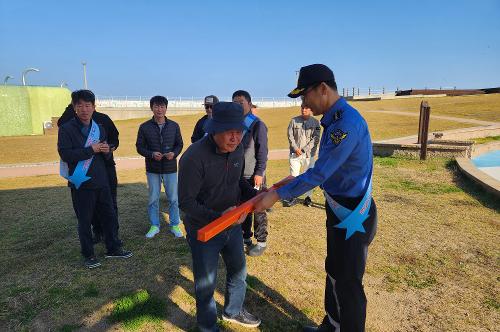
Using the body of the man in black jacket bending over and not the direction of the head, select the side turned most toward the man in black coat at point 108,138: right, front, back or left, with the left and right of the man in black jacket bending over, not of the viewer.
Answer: back

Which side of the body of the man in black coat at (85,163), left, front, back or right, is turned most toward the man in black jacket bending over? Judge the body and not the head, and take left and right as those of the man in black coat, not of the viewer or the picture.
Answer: front

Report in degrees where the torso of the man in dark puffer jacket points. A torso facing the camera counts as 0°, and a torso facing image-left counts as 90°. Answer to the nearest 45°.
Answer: approximately 0°

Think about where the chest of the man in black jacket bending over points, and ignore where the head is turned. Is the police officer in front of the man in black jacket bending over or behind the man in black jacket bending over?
in front

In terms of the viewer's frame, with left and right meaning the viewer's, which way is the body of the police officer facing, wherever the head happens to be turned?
facing to the left of the viewer

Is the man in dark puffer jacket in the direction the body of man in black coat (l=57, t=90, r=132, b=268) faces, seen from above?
no

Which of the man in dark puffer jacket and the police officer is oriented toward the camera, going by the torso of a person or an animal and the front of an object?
the man in dark puffer jacket

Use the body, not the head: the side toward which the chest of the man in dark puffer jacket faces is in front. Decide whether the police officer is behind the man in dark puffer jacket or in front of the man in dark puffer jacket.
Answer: in front

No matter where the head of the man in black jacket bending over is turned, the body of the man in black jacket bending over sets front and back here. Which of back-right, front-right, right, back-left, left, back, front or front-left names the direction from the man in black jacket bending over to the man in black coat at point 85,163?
back

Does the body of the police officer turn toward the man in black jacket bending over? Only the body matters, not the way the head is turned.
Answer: yes

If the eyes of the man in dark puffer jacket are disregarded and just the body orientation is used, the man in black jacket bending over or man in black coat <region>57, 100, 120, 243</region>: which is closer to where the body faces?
the man in black jacket bending over

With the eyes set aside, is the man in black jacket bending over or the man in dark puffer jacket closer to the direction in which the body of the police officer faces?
the man in black jacket bending over

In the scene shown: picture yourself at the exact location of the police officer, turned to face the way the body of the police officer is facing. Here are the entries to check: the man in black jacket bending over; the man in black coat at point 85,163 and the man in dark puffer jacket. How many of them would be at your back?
0

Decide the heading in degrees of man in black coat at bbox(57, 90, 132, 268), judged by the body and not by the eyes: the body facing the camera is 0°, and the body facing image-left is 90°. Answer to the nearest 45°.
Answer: approximately 315°

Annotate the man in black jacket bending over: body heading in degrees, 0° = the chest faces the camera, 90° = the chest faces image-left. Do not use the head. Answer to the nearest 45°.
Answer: approximately 315°

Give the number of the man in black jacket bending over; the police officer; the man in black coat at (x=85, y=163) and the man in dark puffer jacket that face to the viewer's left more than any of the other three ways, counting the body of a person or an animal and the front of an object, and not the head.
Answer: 1

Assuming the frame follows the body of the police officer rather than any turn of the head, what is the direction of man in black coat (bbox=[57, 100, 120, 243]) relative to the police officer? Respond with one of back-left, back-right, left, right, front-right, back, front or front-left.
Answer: front-right
